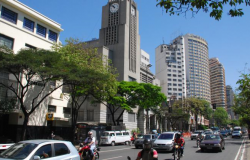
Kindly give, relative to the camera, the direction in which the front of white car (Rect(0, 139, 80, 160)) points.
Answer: facing the viewer and to the left of the viewer

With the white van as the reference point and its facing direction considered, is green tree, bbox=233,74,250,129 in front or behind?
behind

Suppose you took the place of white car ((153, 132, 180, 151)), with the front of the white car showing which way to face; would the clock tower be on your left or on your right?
on your right

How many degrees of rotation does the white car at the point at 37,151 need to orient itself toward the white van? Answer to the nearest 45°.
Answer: approximately 135° to its right

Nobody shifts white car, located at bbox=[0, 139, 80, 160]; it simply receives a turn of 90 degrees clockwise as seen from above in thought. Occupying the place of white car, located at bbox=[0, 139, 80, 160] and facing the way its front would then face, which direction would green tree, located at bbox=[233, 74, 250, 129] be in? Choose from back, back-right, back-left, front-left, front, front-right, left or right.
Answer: right

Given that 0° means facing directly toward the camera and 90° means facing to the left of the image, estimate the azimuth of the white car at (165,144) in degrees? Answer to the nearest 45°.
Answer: approximately 45°

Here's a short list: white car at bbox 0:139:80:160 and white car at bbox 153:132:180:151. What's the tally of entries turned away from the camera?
0

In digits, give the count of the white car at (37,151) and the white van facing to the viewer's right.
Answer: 0

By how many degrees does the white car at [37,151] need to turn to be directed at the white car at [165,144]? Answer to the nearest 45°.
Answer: approximately 180°

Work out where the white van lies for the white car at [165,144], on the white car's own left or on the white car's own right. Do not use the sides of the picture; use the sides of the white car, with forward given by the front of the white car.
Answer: on the white car's own right

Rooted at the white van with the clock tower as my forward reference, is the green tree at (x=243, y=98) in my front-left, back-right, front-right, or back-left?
front-right

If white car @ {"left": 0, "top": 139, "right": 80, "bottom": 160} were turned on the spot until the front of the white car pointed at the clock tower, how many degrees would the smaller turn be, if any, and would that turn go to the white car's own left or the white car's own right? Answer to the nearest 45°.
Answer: approximately 135° to the white car's own right
